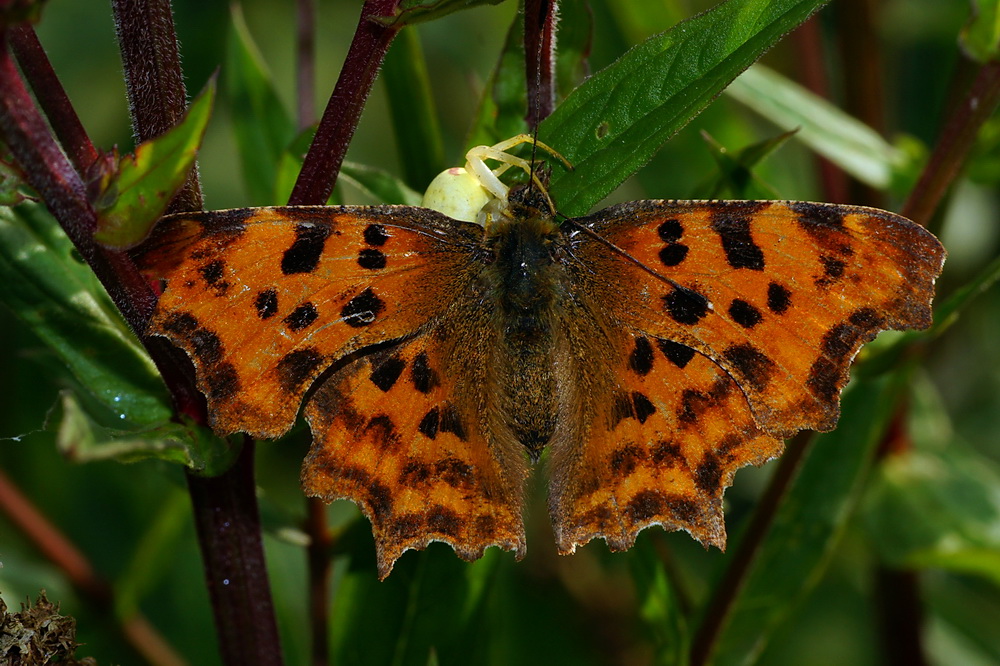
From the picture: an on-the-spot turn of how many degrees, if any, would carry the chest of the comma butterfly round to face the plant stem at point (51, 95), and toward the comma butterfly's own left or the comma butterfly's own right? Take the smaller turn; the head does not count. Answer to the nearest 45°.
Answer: approximately 90° to the comma butterfly's own left

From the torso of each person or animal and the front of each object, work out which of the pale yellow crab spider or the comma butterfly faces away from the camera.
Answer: the comma butterfly

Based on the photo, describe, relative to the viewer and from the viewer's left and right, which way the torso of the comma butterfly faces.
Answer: facing away from the viewer

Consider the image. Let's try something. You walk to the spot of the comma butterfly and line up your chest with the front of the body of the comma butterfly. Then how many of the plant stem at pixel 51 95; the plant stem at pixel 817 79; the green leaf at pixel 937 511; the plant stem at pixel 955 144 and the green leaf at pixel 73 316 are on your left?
2

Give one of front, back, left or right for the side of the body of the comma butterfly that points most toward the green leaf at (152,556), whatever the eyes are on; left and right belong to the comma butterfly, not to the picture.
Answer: left

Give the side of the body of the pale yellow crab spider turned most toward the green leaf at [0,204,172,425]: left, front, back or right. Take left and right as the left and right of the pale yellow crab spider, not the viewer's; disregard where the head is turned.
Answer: back

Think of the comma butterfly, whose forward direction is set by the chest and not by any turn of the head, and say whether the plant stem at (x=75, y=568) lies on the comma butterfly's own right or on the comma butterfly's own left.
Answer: on the comma butterfly's own left

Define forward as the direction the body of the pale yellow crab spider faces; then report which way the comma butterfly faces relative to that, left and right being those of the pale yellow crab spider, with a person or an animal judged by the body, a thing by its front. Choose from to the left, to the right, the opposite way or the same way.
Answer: to the left

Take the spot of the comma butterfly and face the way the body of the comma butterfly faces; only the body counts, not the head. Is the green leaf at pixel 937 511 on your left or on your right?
on your right

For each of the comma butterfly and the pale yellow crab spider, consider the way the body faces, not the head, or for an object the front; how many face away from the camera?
1

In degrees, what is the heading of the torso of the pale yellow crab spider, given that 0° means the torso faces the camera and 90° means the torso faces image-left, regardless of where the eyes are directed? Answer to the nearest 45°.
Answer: approximately 270°

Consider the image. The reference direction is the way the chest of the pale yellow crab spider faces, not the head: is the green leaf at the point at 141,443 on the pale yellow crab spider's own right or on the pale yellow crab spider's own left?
on the pale yellow crab spider's own right

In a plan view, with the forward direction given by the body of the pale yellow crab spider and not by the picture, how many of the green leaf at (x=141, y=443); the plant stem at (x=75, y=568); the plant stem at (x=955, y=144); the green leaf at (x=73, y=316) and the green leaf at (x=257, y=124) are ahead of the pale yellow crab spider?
1
